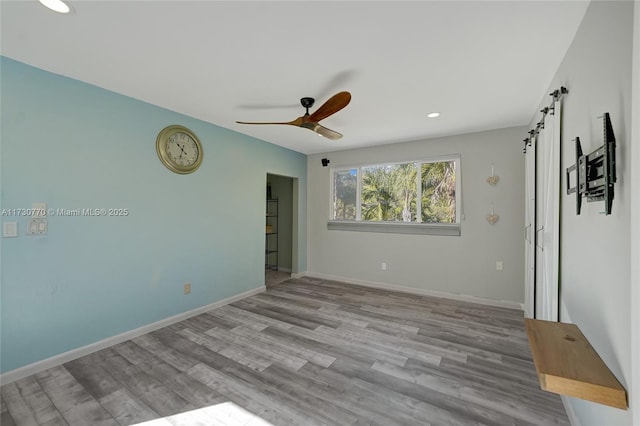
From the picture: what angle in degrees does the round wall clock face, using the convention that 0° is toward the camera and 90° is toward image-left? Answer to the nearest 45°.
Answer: approximately 315°

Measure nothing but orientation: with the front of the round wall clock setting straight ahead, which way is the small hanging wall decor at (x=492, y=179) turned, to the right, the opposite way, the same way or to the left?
to the right

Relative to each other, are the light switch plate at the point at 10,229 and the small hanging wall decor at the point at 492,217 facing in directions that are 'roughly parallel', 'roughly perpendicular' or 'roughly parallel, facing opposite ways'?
roughly perpendicular

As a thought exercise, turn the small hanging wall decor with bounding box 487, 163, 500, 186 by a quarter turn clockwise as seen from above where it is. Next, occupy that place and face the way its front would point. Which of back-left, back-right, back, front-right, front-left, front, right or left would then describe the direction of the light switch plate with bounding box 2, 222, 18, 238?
front-left

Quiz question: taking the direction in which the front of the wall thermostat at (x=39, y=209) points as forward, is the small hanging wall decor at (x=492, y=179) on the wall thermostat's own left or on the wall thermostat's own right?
on the wall thermostat's own left

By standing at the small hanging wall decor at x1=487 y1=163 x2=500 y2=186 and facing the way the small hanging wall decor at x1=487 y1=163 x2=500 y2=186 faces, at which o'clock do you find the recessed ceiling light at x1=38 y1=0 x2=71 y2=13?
The recessed ceiling light is roughly at 1 o'clock from the small hanging wall decor.

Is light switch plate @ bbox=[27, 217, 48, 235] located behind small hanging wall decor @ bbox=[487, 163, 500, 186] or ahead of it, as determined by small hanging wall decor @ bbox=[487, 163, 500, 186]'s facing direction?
ahead

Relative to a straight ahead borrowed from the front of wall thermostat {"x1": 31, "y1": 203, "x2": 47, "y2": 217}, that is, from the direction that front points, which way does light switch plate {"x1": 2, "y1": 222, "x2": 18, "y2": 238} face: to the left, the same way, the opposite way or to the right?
the same way

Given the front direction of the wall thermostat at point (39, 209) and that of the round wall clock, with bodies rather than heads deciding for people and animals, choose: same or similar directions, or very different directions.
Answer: same or similar directions

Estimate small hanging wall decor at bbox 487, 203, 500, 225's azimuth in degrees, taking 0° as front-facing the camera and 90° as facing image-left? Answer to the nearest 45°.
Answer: approximately 0°

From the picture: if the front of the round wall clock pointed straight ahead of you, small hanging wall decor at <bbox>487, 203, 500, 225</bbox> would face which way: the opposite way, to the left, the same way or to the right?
to the right

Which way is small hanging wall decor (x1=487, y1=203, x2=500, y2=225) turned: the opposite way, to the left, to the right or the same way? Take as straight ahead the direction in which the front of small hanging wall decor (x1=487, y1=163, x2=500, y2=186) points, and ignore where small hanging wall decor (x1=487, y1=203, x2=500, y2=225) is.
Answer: the same way
